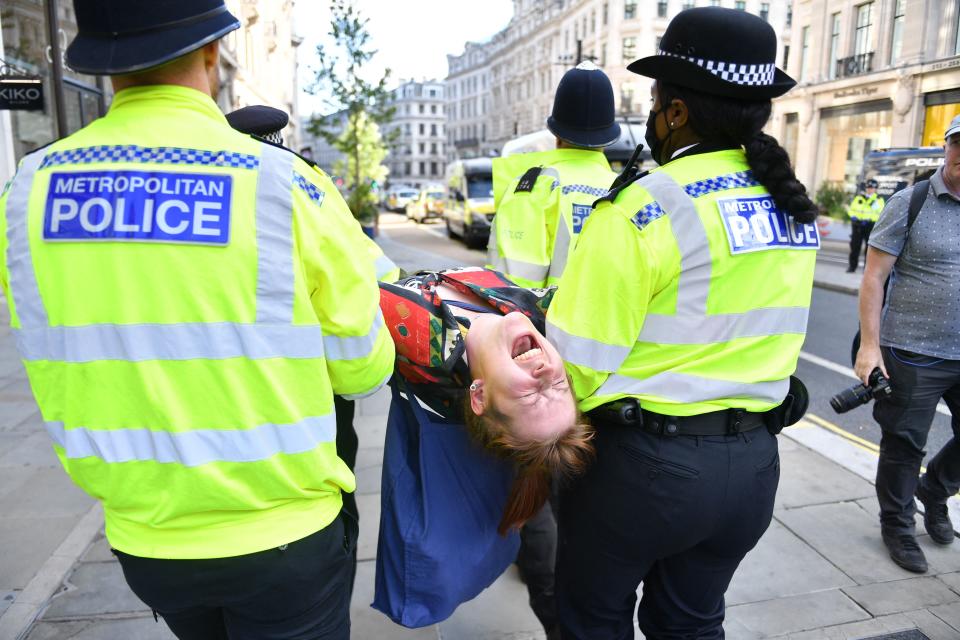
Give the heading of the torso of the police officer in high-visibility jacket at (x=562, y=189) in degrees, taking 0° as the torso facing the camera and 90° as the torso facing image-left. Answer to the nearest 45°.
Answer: approximately 135°

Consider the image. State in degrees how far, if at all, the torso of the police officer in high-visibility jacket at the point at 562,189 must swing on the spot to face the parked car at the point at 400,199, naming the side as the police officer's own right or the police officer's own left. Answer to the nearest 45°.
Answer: approximately 45° to the police officer's own right

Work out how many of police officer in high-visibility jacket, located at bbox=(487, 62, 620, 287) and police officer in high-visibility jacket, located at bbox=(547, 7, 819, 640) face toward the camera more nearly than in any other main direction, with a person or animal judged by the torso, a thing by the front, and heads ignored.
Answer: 0

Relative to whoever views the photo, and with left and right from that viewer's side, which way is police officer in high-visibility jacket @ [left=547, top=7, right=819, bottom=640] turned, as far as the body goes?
facing away from the viewer and to the left of the viewer

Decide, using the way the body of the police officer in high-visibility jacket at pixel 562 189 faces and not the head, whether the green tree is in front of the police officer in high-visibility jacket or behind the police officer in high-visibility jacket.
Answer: in front

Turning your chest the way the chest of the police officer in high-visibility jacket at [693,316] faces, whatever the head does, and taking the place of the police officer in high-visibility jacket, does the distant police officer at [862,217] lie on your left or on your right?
on your right

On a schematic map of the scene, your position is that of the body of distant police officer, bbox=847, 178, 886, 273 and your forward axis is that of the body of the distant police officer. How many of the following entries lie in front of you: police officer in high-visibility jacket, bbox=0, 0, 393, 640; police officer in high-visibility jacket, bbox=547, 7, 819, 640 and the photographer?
3

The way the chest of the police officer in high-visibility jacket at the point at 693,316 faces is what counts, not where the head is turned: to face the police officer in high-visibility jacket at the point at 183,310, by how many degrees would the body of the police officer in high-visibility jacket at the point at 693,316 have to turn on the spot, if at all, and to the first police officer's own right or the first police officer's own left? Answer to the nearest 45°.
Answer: approximately 90° to the first police officer's own left

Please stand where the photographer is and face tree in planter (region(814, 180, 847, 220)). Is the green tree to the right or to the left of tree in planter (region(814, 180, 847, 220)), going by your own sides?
left

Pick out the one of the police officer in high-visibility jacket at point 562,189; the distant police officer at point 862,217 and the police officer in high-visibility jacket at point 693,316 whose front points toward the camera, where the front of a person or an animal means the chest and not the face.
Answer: the distant police officer

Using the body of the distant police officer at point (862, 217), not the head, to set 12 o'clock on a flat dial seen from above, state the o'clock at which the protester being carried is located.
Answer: The protester being carried is roughly at 12 o'clock from the distant police officer.

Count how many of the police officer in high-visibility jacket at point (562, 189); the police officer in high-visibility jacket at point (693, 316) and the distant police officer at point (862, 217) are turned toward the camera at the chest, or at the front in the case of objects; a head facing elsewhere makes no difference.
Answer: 1

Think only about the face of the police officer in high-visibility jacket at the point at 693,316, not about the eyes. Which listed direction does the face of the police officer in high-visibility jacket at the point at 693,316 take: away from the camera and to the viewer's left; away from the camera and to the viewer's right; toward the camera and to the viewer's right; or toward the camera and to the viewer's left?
away from the camera and to the viewer's left

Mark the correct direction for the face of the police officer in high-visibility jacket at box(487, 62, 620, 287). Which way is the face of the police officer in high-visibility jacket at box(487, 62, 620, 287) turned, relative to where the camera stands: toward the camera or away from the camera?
away from the camera

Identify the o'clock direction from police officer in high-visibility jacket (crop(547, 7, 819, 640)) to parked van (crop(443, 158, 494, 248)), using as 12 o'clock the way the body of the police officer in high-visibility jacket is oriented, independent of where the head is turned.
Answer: The parked van is roughly at 1 o'clock from the police officer in high-visibility jacket.
